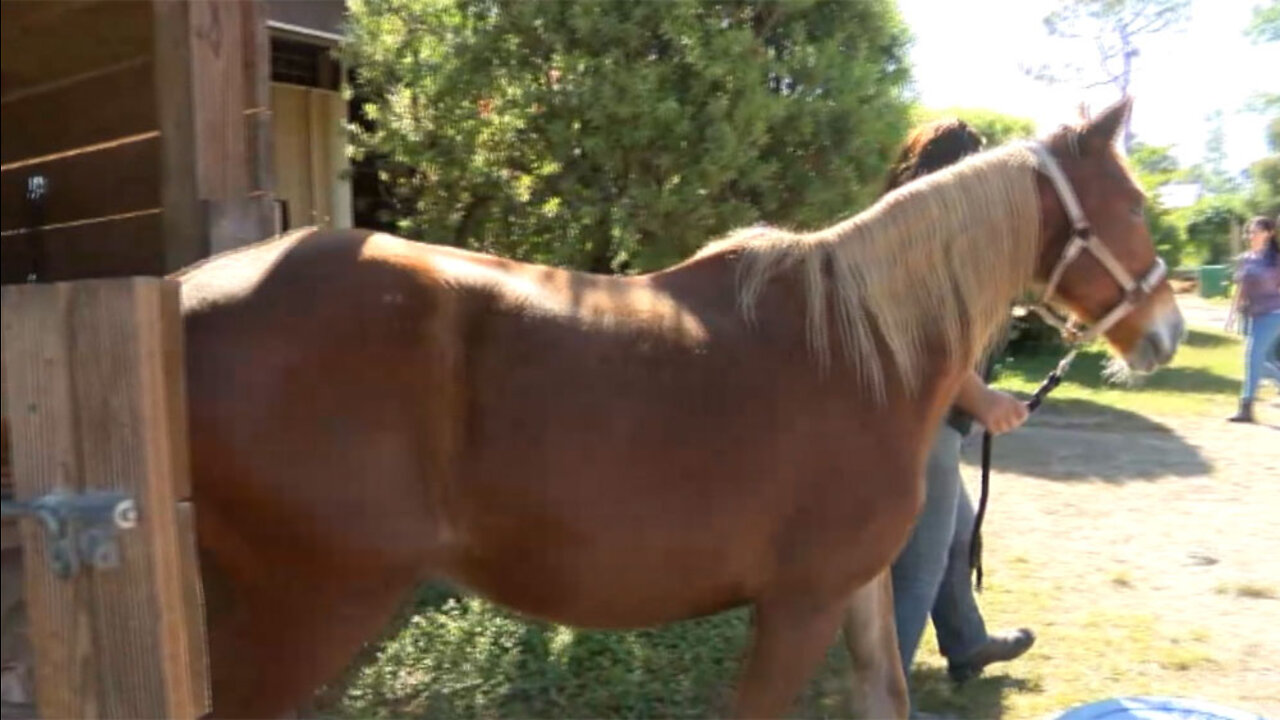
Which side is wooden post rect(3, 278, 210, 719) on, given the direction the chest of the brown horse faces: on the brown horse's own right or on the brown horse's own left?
on the brown horse's own right

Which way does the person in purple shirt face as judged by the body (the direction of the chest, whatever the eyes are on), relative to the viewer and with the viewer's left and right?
facing to the left of the viewer

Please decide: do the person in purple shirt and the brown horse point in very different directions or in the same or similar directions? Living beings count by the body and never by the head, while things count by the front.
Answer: very different directions

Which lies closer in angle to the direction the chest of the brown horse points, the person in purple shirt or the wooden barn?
the person in purple shirt

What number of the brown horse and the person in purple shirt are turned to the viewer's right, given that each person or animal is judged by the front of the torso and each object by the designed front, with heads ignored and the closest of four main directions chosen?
1

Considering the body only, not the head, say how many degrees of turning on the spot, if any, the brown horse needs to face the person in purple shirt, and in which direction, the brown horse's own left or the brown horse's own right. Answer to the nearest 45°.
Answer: approximately 45° to the brown horse's own left

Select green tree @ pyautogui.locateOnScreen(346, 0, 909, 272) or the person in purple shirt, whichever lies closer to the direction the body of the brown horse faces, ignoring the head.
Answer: the person in purple shirt

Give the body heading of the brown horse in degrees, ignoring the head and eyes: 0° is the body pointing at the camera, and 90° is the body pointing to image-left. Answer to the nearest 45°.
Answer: approximately 270°

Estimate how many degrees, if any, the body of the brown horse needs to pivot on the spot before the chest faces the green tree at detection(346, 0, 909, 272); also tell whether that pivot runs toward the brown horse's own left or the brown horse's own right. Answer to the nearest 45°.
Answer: approximately 90° to the brown horse's own left
